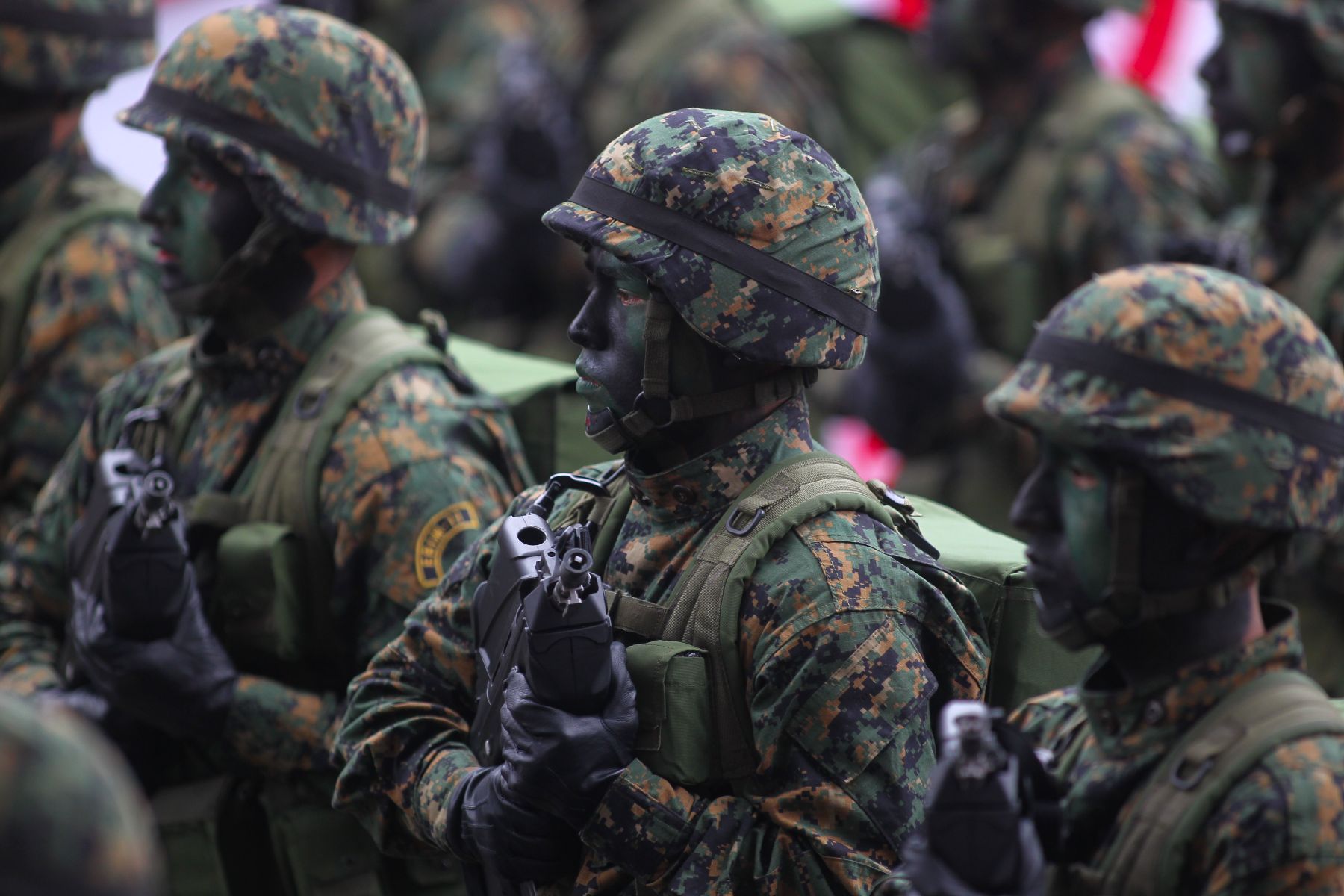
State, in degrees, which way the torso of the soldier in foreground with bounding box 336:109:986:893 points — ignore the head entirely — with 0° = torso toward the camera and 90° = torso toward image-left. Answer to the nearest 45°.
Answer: approximately 45°

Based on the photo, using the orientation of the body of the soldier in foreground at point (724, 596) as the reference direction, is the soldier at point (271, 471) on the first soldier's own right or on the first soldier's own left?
on the first soldier's own right

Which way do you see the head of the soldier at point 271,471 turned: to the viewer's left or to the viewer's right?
to the viewer's left

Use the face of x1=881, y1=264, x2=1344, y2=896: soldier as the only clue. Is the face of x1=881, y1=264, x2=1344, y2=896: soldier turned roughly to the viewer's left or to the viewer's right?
to the viewer's left

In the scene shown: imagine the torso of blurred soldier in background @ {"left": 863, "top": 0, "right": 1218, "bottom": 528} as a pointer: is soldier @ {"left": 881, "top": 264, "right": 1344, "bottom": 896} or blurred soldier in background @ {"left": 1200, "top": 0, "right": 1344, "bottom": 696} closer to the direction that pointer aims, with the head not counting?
the soldier

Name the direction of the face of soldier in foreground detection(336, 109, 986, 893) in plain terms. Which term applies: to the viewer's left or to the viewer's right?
to the viewer's left

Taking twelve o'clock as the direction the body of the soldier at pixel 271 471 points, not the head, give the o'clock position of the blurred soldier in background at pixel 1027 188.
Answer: The blurred soldier in background is roughly at 6 o'clock from the soldier.

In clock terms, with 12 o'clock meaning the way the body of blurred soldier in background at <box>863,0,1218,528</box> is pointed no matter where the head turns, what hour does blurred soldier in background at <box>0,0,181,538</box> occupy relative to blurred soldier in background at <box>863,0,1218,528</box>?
blurred soldier in background at <box>0,0,181,538</box> is roughly at 12 o'clock from blurred soldier in background at <box>863,0,1218,528</box>.
